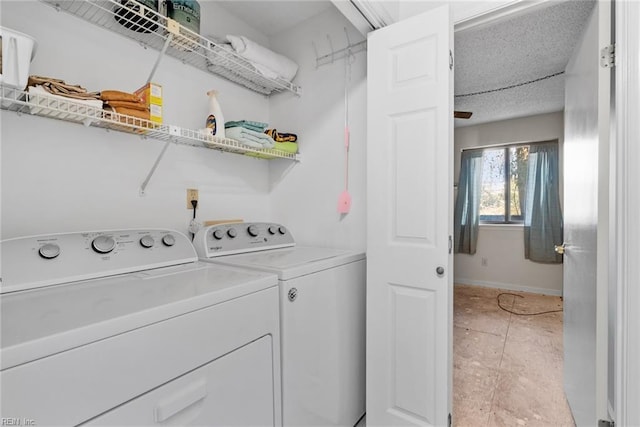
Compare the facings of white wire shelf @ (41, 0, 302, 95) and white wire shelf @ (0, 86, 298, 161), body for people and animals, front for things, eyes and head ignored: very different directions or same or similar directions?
same or similar directions

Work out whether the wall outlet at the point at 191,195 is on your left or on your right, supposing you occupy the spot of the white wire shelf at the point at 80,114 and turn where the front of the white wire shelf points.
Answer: on your left

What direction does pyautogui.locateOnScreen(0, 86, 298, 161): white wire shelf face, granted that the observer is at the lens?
facing the viewer and to the right of the viewer

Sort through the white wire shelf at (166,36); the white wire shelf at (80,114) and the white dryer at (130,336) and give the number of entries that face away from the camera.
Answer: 0

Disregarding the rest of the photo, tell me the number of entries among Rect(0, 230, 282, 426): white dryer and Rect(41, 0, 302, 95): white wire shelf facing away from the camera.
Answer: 0

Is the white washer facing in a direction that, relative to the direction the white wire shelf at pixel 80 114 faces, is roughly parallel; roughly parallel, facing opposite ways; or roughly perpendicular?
roughly parallel

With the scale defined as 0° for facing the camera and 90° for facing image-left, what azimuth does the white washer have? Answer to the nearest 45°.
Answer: approximately 315°

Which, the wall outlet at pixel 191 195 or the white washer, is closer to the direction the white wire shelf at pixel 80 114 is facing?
the white washer

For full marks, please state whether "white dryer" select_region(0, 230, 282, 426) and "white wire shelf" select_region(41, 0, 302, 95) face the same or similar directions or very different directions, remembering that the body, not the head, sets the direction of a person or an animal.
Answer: same or similar directions

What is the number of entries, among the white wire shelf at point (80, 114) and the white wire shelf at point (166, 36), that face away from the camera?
0

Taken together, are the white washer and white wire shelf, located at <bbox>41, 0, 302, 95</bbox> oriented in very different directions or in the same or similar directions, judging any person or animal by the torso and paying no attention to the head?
same or similar directions

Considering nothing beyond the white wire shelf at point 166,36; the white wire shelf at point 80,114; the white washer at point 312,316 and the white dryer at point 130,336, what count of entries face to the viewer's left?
0

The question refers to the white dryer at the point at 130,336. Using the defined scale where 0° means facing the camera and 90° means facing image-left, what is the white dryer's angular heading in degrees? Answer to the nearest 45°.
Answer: approximately 315°
